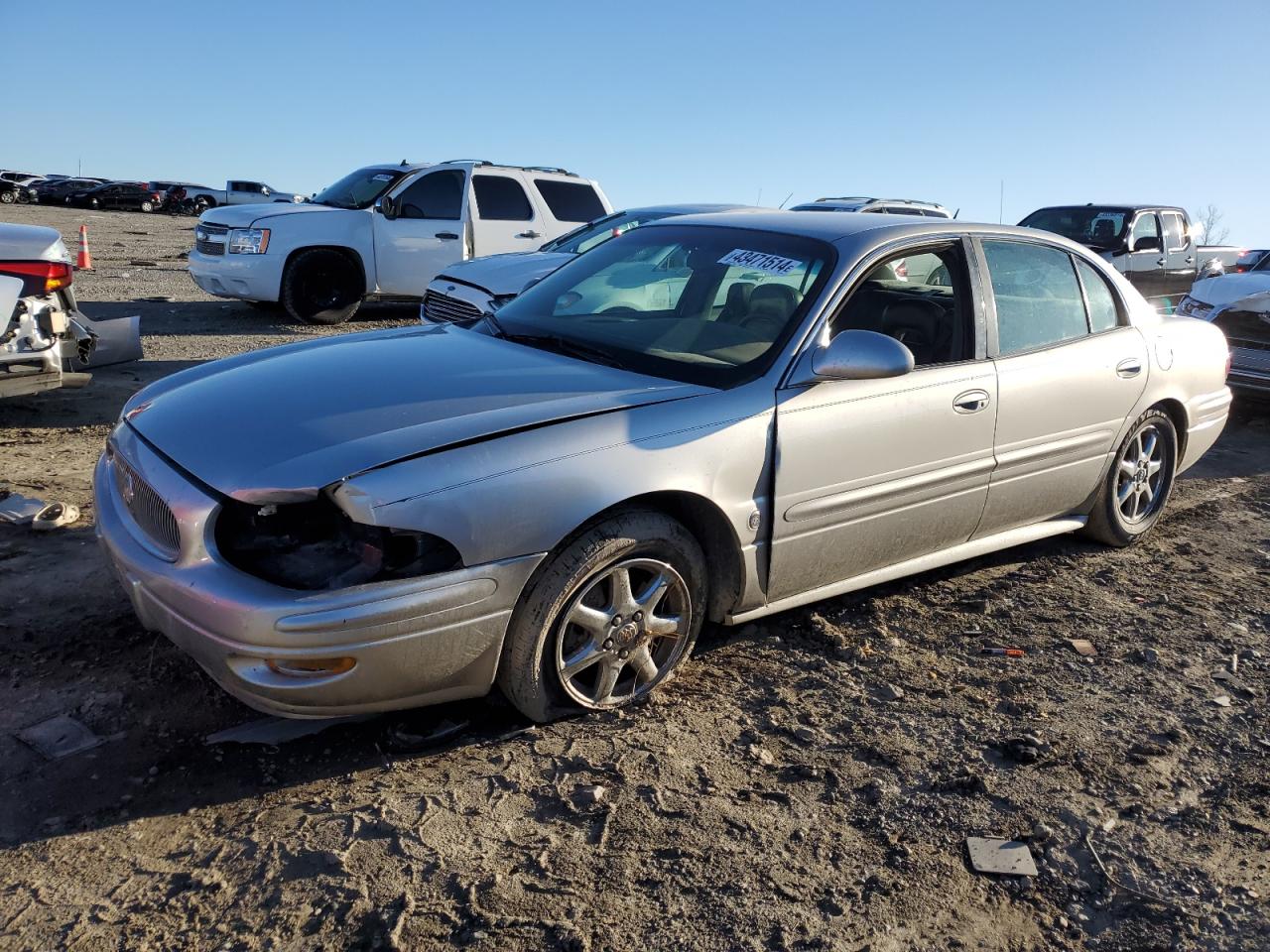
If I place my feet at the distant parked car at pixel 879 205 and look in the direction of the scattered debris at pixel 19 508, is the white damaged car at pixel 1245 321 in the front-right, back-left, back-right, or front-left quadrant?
front-left

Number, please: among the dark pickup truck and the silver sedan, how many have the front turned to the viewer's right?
0

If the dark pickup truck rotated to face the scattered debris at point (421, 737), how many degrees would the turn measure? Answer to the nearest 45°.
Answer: approximately 45° to its left

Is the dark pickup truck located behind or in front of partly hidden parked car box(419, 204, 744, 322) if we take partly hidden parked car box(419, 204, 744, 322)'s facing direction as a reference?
behind

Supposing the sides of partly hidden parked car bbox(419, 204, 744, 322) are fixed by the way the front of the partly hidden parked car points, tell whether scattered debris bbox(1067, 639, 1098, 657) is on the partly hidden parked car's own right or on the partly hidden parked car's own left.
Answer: on the partly hidden parked car's own left

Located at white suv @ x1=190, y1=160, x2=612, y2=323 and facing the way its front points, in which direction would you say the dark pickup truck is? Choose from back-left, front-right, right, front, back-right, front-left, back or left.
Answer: back-left

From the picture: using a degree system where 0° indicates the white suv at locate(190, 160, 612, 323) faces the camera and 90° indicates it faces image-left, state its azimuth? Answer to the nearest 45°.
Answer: approximately 45°

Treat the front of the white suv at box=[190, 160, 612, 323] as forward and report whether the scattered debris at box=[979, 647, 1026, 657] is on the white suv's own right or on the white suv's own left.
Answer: on the white suv's own left

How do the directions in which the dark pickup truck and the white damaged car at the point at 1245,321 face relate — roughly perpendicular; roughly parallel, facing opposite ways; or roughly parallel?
roughly parallel

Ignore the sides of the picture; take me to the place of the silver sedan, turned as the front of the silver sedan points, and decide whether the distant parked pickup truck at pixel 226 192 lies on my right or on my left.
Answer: on my right

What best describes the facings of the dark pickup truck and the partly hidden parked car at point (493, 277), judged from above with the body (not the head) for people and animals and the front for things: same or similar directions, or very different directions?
same or similar directions

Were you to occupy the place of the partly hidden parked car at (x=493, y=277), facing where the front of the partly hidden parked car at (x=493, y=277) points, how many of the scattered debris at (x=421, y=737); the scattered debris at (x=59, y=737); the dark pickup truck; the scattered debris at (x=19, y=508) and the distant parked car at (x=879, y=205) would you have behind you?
2

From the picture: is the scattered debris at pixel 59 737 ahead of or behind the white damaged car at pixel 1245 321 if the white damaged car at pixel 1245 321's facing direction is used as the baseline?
ahead

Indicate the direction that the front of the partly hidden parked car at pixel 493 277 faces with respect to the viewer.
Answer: facing the viewer and to the left of the viewer

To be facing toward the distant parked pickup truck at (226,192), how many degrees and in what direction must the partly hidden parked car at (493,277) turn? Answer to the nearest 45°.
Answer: approximately 135° to its right

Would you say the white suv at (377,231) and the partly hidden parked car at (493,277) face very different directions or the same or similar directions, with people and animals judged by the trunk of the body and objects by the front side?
same or similar directions

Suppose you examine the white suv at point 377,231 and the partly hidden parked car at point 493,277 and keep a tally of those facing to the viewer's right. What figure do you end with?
0

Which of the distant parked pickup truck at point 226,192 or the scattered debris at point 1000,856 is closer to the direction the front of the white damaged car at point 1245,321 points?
the scattered debris

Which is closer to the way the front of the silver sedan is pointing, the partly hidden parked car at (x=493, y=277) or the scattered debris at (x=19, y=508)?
the scattered debris
